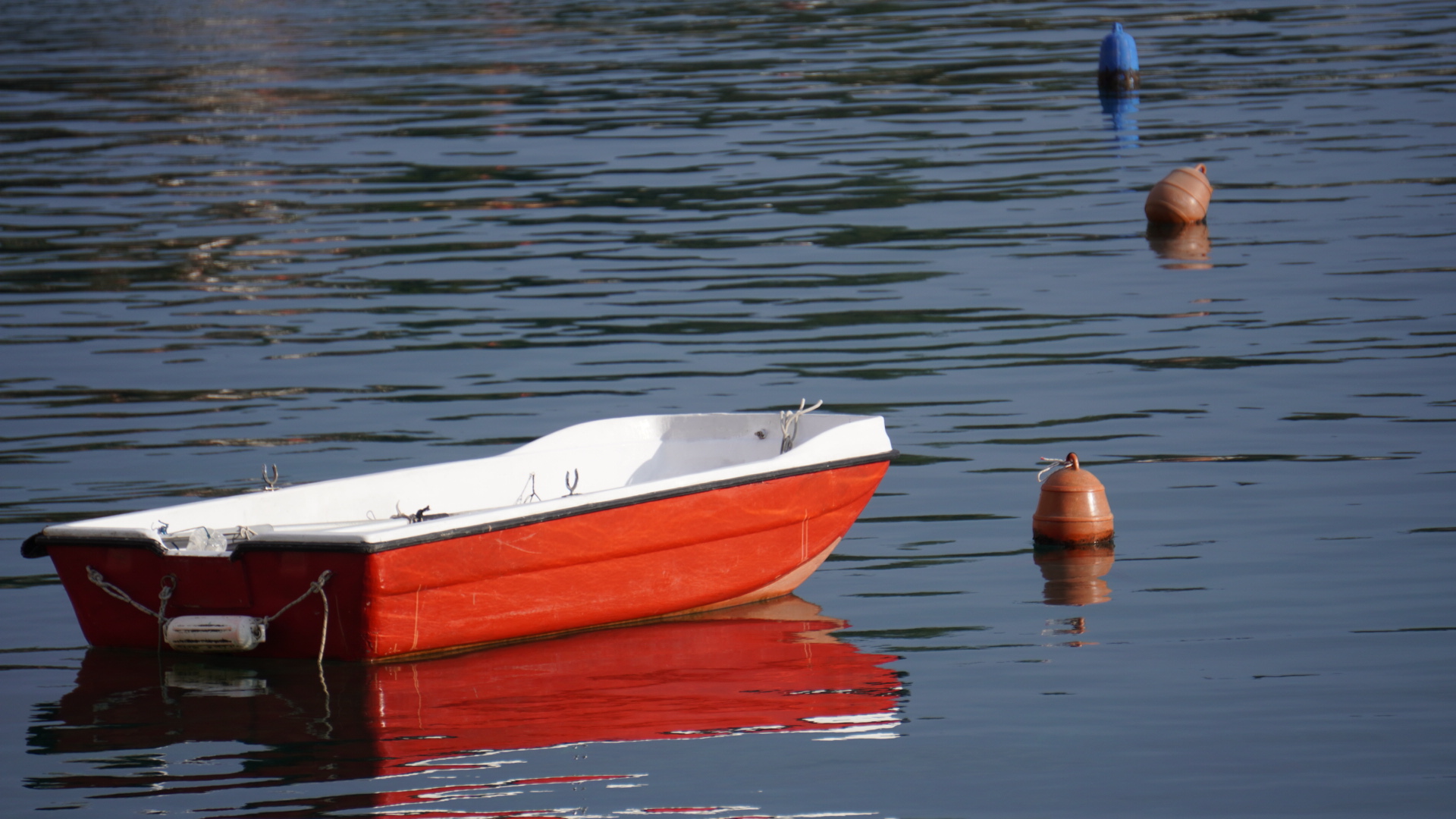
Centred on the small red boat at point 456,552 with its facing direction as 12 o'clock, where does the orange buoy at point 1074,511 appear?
The orange buoy is roughly at 1 o'clock from the small red boat.

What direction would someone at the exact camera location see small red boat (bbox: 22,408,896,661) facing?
facing away from the viewer and to the right of the viewer

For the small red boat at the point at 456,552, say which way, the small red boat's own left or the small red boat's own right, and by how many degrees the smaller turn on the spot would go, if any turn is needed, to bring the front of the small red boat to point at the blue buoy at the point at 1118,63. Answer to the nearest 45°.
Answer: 0° — it already faces it
